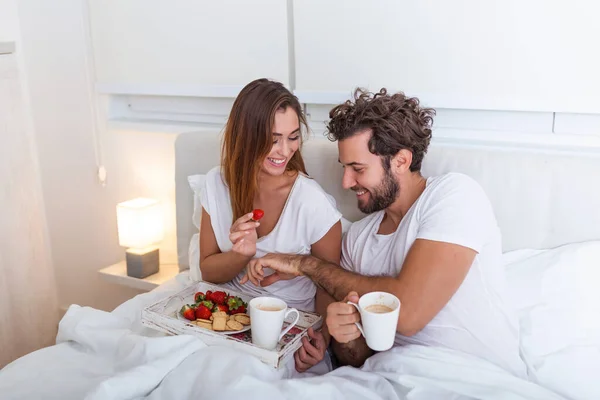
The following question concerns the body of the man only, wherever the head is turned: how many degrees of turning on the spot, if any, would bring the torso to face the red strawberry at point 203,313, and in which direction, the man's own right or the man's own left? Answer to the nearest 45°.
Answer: approximately 45° to the man's own right

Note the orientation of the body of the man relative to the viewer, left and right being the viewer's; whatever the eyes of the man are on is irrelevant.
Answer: facing the viewer and to the left of the viewer

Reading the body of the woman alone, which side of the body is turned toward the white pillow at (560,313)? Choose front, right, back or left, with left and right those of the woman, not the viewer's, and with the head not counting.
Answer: left

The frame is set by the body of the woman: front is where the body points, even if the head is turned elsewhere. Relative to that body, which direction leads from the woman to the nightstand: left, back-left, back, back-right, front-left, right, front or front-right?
back-right

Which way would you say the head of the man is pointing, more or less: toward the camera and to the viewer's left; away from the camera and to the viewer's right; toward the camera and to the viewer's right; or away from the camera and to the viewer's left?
toward the camera and to the viewer's left

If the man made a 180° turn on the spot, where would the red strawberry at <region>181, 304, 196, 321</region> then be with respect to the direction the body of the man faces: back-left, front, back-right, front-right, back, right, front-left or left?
back-left

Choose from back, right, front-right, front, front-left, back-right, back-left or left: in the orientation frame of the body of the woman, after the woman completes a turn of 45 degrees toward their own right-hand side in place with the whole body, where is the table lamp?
right

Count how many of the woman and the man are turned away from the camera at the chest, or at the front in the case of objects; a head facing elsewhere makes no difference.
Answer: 0

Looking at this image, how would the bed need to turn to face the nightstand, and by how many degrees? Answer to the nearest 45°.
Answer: approximately 135° to its right

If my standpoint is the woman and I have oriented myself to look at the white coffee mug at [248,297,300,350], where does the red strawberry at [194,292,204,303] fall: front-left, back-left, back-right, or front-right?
front-right

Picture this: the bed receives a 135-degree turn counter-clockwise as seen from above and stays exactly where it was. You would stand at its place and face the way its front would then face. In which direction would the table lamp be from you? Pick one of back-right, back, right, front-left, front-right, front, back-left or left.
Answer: left

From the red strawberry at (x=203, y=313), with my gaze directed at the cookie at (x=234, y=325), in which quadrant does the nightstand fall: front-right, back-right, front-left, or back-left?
back-left

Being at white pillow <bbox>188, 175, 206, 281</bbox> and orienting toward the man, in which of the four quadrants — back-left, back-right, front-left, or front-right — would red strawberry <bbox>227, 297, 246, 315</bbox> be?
front-right

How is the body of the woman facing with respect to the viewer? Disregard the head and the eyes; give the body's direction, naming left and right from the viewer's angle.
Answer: facing the viewer

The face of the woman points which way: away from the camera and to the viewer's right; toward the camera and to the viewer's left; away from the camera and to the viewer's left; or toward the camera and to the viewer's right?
toward the camera and to the viewer's right
